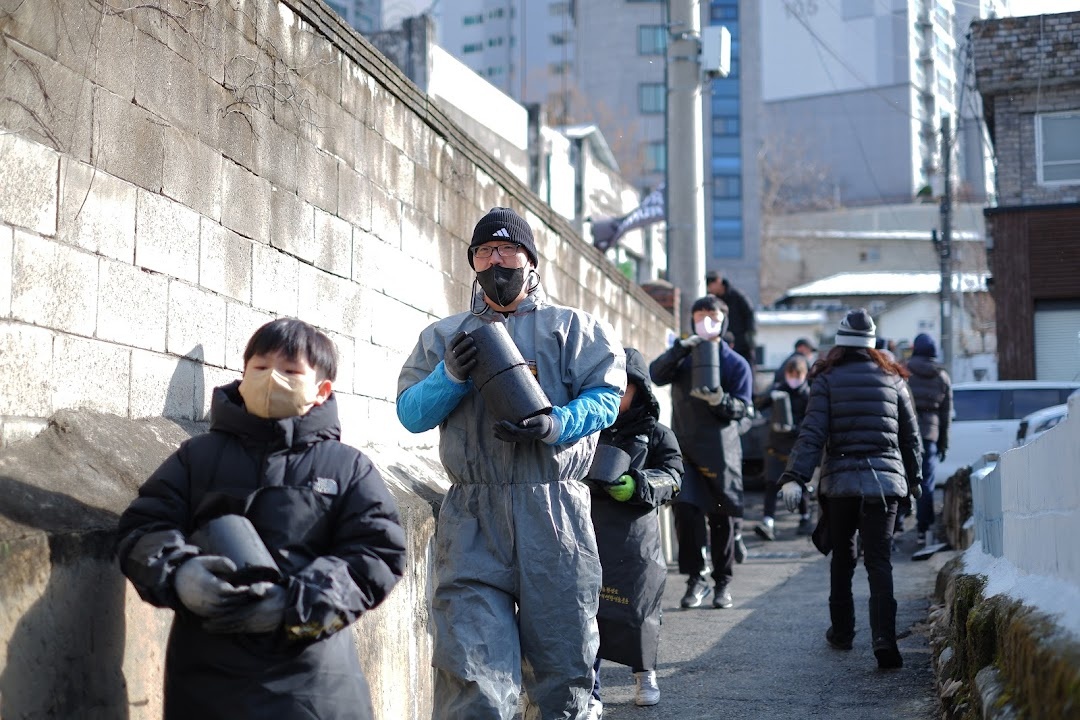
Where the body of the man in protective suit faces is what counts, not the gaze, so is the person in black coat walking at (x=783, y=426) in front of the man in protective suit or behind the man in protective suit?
behind

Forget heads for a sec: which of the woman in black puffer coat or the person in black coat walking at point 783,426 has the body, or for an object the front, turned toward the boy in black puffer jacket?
the person in black coat walking

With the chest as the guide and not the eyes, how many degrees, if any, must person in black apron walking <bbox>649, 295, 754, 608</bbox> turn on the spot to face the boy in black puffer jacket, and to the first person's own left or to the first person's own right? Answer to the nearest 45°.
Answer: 0° — they already face them

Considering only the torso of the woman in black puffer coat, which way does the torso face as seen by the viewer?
away from the camera

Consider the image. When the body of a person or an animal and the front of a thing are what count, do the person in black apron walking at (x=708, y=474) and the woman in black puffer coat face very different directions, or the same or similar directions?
very different directions

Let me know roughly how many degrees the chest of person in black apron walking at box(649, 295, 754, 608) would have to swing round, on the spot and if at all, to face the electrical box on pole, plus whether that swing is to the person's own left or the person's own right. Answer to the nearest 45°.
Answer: approximately 180°

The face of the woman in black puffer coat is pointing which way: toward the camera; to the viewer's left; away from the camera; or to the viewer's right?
away from the camera

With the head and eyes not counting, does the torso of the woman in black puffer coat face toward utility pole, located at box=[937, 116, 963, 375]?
yes

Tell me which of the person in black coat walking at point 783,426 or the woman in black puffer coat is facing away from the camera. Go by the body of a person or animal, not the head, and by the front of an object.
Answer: the woman in black puffer coat

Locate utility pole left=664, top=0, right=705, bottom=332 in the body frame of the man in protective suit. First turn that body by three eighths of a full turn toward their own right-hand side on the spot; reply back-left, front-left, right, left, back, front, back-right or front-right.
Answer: front-right
